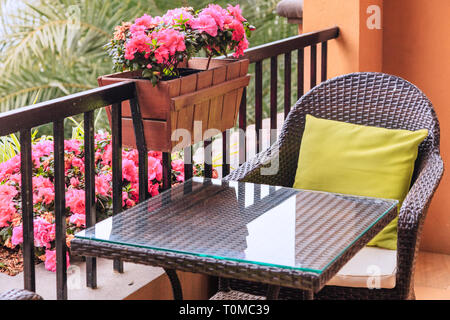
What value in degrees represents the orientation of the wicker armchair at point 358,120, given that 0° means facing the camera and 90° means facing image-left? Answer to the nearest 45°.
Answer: approximately 45°

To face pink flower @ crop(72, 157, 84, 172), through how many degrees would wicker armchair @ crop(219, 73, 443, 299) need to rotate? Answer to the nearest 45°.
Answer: approximately 45° to its right

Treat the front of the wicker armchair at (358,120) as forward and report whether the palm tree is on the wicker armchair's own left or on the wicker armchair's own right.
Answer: on the wicker armchair's own right

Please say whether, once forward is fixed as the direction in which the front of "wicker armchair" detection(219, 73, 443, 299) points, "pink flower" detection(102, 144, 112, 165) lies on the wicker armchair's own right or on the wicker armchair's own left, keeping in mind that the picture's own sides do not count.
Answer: on the wicker armchair's own right

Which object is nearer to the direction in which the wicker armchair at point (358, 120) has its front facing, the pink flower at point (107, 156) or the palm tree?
the pink flower
